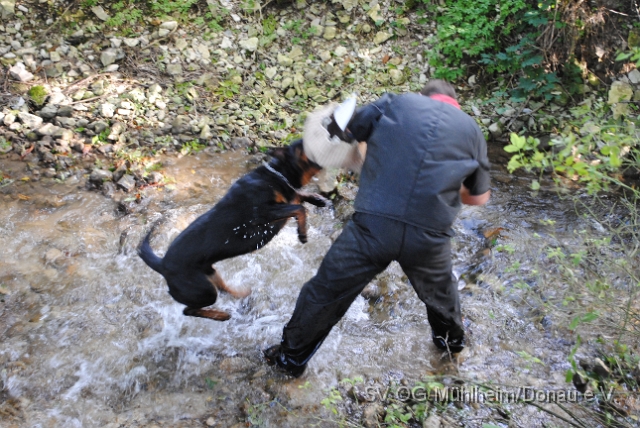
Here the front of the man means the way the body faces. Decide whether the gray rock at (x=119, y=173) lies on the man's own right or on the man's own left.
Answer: on the man's own left

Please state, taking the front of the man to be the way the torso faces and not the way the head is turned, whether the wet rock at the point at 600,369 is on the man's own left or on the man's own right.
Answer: on the man's own right

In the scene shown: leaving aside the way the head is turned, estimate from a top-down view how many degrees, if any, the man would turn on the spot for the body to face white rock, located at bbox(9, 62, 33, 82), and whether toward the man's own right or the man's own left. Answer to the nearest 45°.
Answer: approximately 45° to the man's own left

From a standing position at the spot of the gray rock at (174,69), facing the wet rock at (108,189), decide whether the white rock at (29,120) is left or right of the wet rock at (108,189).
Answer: right

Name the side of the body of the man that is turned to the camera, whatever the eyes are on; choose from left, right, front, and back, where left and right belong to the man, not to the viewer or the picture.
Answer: back

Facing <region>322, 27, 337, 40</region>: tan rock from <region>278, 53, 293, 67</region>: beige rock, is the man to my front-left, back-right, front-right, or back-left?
back-right

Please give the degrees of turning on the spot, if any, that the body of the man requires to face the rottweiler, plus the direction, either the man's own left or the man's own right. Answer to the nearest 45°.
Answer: approximately 45° to the man's own left

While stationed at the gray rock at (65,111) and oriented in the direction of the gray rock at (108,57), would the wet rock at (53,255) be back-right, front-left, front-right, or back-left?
back-right

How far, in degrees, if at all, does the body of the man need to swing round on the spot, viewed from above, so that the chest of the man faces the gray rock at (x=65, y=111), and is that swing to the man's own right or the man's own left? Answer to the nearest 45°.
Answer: approximately 45° to the man's own left
